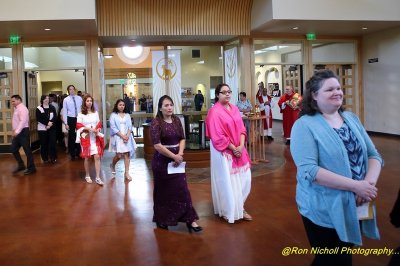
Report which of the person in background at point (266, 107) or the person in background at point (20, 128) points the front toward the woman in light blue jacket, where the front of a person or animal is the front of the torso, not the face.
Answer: the person in background at point (266, 107)

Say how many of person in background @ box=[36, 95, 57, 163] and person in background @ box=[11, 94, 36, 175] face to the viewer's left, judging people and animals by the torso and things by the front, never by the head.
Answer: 1

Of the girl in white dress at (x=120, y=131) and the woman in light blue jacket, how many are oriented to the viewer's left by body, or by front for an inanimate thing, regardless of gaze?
0

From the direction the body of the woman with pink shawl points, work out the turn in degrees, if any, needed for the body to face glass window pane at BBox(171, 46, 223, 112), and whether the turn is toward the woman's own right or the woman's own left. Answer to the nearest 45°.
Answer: approximately 135° to the woman's own left

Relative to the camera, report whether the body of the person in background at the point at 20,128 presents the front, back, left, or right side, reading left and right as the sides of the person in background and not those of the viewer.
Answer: left

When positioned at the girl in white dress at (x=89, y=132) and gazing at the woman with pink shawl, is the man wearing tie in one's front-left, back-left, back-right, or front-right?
back-left

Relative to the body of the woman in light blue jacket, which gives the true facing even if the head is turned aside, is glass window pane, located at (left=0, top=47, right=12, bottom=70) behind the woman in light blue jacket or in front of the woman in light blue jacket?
behind

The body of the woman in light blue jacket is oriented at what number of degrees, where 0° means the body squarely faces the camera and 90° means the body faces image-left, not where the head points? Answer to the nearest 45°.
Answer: approximately 315°
